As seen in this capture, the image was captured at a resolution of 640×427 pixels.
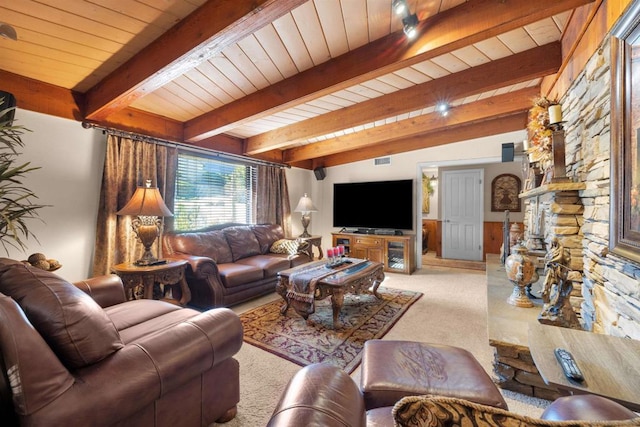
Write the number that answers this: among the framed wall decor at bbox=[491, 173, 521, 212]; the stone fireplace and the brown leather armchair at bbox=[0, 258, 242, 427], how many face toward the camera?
1

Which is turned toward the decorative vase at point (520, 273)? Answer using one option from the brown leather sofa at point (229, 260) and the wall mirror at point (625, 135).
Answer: the brown leather sofa

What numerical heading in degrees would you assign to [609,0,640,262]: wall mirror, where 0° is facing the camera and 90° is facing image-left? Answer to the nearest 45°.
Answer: approximately 45°

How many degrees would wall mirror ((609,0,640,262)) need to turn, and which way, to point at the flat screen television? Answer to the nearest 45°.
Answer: approximately 90° to its right

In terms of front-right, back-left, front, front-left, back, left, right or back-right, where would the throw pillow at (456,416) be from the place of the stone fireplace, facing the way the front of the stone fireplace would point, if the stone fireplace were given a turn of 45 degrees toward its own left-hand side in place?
front-left

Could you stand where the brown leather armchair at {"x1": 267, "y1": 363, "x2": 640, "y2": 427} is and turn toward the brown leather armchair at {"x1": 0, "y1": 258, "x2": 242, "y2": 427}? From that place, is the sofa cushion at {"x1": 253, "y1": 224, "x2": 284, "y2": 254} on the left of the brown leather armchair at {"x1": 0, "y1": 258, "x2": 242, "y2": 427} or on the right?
right

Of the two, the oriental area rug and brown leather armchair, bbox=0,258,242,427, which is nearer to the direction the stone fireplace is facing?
the oriental area rug

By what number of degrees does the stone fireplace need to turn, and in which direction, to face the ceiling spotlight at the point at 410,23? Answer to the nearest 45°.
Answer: approximately 45° to its left

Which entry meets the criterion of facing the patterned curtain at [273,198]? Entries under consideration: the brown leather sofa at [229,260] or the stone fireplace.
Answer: the stone fireplace

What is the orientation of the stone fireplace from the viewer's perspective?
to the viewer's left

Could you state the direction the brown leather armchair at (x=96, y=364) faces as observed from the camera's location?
facing away from the viewer and to the right of the viewer
